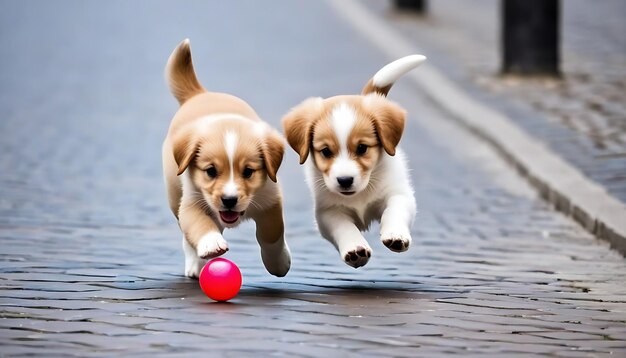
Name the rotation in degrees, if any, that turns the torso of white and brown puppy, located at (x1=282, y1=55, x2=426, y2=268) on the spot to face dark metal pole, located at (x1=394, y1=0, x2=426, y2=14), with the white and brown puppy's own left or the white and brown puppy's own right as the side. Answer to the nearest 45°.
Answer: approximately 180°

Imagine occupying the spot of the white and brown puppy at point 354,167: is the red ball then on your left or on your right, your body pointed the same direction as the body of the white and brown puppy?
on your right

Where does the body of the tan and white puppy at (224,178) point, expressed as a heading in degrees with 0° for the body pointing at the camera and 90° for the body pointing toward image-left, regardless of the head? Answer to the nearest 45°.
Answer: approximately 0°

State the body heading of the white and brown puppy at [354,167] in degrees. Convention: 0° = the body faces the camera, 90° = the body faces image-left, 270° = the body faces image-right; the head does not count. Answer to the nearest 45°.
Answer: approximately 0°

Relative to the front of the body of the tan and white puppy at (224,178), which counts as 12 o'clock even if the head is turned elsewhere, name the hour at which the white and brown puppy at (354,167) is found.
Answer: The white and brown puppy is roughly at 9 o'clock from the tan and white puppy.

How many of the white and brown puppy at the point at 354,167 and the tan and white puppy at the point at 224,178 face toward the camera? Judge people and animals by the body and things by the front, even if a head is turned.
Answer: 2

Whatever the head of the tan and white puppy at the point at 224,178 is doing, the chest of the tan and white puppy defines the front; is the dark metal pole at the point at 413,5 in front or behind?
behind

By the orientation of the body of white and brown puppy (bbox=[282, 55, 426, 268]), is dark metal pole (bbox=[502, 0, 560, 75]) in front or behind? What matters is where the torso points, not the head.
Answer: behind
